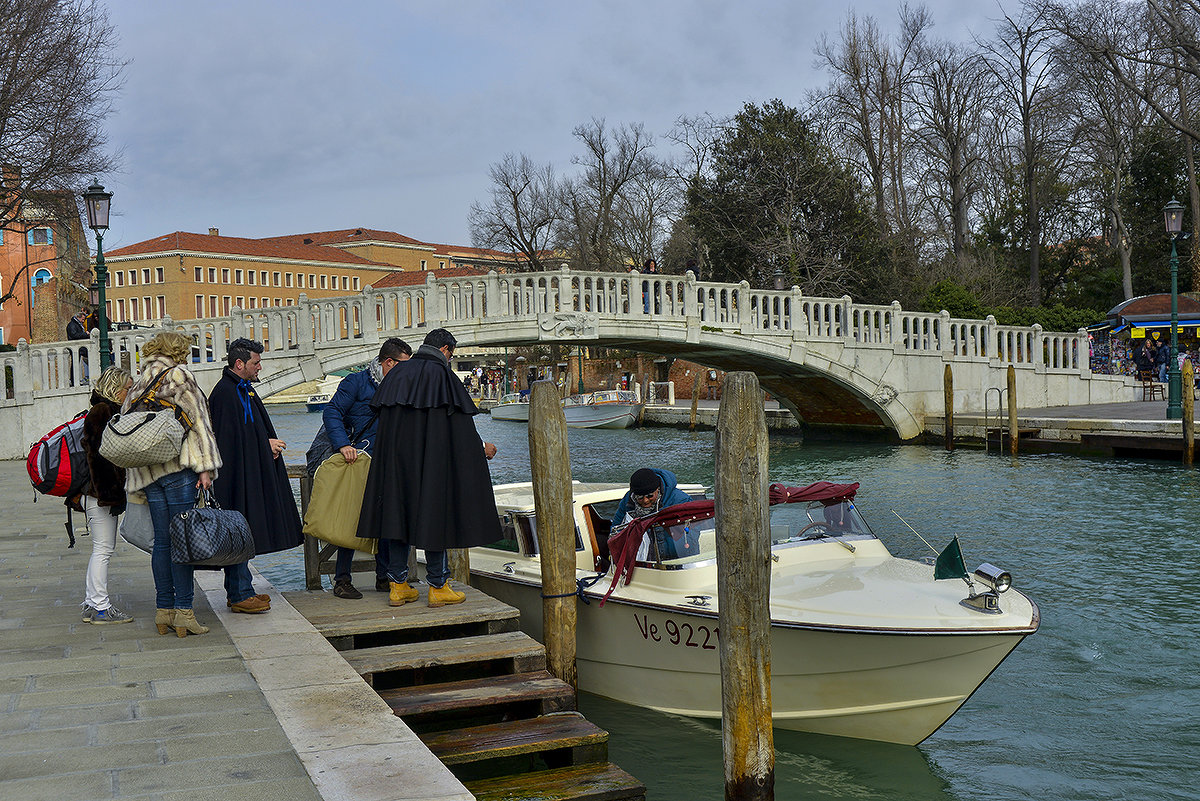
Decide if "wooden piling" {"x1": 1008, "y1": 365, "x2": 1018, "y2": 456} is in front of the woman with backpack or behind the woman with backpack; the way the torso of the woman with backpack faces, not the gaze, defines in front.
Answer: in front

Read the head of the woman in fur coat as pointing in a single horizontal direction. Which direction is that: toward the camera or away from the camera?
away from the camera

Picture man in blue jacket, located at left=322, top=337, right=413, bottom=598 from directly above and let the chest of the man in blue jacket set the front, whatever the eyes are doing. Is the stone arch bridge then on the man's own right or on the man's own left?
on the man's own left

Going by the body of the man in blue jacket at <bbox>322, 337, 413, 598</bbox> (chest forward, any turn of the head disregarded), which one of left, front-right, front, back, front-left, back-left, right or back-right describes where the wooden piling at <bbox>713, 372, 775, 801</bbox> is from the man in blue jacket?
front

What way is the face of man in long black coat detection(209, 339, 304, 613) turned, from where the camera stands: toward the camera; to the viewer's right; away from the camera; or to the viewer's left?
to the viewer's right

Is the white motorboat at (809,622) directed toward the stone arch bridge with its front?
no

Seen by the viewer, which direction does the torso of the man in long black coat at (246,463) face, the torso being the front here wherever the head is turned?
to the viewer's right

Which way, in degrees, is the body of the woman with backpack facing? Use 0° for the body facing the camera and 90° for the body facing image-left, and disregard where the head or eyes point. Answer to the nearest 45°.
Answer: approximately 270°

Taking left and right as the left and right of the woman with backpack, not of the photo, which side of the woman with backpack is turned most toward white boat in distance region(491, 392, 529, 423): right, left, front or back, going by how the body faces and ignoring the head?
left

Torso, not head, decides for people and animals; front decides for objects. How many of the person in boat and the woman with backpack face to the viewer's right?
1

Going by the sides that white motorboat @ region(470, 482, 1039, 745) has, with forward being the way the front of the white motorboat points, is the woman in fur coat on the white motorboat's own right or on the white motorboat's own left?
on the white motorboat's own right

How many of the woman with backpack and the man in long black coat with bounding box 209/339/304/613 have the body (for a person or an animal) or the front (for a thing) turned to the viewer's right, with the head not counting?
2

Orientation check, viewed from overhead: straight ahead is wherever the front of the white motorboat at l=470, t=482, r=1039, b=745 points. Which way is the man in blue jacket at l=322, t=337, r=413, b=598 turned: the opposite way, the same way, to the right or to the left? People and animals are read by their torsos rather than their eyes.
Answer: the same way

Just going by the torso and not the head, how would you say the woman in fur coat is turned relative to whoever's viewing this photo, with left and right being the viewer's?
facing away from the viewer and to the right of the viewer

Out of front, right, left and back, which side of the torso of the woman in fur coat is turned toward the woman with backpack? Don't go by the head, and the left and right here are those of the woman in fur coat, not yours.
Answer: left

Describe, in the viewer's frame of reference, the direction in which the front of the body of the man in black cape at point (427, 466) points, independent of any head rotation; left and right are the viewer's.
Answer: facing away from the viewer and to the right of the viewer

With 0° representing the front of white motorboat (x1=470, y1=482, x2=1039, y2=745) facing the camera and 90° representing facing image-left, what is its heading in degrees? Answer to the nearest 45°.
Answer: approximately 315°

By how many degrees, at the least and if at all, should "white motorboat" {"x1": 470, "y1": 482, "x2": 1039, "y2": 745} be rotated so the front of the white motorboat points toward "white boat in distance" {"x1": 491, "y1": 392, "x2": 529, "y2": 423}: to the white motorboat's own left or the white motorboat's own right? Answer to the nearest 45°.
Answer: approximately 135° to the white motorboat's own left
